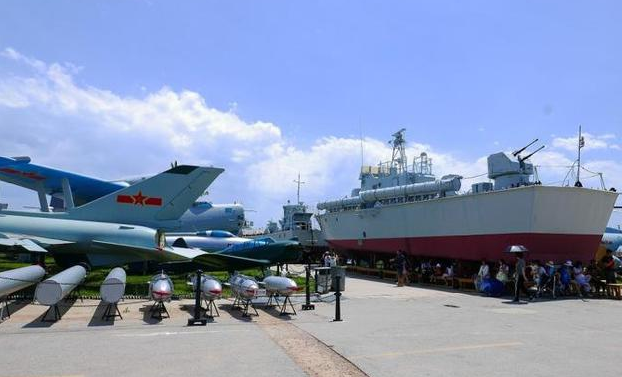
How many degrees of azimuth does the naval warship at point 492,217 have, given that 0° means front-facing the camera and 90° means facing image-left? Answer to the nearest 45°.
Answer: approximately 315°

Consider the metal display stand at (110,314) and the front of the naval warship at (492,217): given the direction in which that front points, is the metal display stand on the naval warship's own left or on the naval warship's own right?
on the naval warship's own right

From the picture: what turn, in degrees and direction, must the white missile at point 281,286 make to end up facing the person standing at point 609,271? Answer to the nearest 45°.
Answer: approximately 90° to its left

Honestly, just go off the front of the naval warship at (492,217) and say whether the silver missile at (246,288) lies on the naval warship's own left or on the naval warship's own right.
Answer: on the naval warship's own right

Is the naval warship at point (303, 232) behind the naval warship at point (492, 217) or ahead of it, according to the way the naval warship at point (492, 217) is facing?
behind
